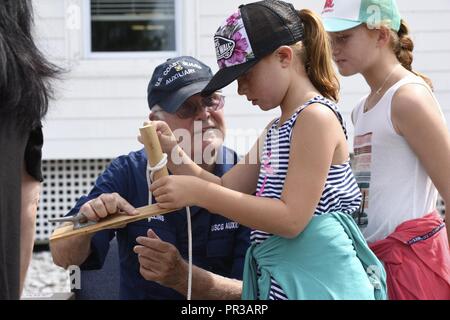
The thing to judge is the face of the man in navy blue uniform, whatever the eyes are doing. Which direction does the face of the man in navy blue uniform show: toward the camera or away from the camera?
toward the camera

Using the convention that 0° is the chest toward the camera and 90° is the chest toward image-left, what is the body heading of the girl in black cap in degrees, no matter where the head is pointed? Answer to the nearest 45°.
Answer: approximately 90°

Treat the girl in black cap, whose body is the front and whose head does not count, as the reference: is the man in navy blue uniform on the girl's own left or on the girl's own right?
on the girl's own right
